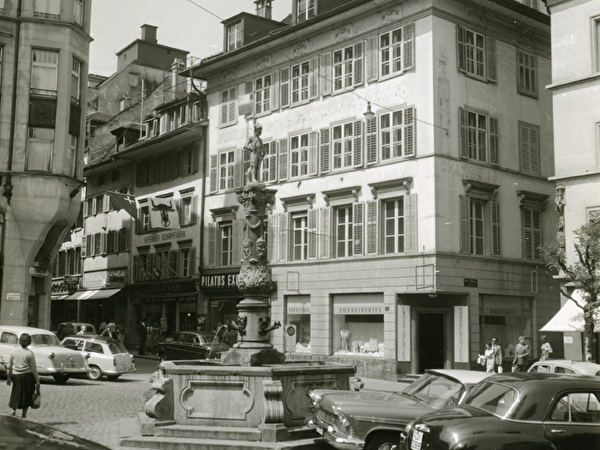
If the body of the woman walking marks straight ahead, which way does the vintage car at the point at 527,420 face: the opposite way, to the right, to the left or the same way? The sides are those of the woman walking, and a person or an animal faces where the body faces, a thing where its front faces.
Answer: to the right

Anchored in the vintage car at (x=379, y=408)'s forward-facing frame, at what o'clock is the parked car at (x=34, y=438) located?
The parked car is roughly at 11 o'clock from the vintage car.
